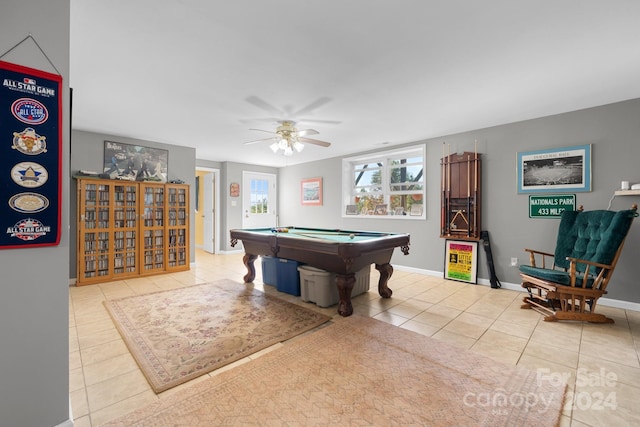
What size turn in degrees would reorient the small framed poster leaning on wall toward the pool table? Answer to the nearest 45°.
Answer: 0° — it already faces it

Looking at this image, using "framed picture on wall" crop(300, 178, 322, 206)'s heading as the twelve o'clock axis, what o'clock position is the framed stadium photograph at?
The framed stadium photograph is roughly at 9 o'clock from the framed picture on wall.

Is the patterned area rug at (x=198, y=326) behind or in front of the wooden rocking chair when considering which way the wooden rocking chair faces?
in front

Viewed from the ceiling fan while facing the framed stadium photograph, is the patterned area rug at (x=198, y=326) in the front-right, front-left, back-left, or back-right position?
back-right

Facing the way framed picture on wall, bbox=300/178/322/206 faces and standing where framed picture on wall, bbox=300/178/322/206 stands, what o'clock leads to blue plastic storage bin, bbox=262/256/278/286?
The blue plastic storage bin is roughly at 11 o'clock from the framed picture on wall.

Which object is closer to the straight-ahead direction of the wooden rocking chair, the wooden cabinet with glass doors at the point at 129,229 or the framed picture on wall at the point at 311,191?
the wooden cabinet with glass doors

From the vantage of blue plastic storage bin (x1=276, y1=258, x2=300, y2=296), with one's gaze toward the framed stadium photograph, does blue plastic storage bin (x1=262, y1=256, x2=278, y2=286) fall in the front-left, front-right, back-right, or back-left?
back-left

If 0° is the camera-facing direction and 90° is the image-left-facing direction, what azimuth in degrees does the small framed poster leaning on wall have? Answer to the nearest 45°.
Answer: approximately 45°

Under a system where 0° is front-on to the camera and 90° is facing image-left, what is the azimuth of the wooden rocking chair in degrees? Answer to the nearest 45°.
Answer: approximately 45°

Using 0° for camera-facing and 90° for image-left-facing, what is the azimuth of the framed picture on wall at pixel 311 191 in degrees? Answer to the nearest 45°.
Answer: approximately 45°

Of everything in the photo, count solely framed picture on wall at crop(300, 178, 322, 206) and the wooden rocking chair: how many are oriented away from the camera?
0

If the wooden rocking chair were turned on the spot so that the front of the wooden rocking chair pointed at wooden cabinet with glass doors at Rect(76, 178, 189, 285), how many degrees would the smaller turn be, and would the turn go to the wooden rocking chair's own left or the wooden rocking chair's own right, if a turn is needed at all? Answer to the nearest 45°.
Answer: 0° — it already faces it

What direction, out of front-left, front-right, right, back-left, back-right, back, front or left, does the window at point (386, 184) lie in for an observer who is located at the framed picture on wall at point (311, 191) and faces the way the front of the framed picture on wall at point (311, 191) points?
left

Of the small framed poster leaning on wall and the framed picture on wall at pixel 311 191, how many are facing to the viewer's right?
0
